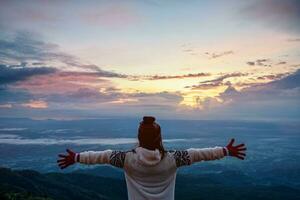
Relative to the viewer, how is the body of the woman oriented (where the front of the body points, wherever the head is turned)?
away from the camera

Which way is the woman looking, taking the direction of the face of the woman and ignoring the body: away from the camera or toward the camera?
away from the camera
